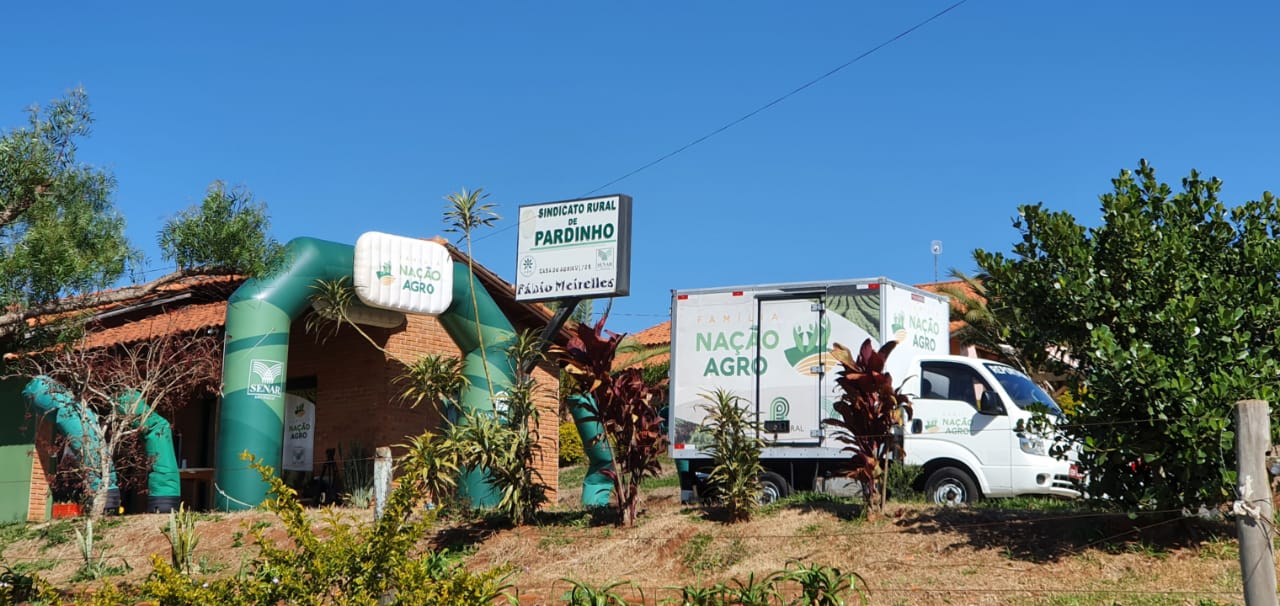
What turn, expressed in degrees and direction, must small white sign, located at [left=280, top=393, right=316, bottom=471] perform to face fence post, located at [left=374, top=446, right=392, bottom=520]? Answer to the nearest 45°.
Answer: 0° — it already faces it

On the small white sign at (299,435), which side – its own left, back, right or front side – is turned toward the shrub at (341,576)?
front

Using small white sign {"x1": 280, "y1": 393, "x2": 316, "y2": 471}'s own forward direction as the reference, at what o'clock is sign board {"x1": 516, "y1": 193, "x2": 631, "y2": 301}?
The sign board is roughly at 11 o'clock from the small white sign.

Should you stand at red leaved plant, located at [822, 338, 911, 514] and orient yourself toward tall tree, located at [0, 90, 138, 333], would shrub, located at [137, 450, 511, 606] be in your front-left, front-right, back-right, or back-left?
front-left

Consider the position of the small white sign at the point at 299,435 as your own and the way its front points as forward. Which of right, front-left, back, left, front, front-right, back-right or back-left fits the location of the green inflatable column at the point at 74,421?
front-right

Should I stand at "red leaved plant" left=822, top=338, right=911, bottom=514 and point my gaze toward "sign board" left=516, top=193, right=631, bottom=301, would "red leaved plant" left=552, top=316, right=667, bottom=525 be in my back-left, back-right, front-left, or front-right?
front-left

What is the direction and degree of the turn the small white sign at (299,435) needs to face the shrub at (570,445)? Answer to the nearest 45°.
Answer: approximately 135° to its left

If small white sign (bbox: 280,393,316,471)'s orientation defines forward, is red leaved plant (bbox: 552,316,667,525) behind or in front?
in front

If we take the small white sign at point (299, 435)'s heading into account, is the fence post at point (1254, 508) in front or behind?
in front

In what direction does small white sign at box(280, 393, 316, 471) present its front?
toward the camera

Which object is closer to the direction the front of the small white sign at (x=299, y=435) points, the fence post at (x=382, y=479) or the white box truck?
the fence post
